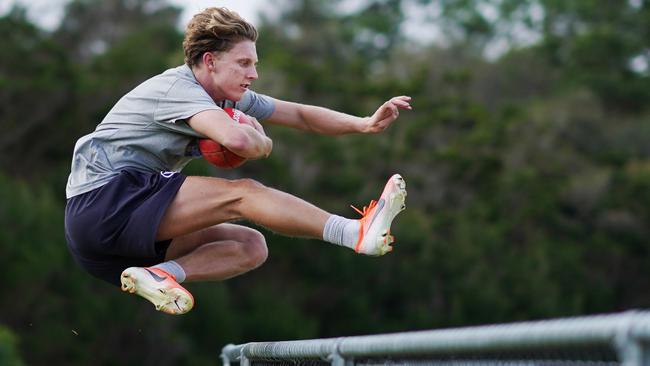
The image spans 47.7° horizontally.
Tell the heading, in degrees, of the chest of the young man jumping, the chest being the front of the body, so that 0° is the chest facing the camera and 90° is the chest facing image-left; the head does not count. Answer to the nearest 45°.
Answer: approximately 270°
